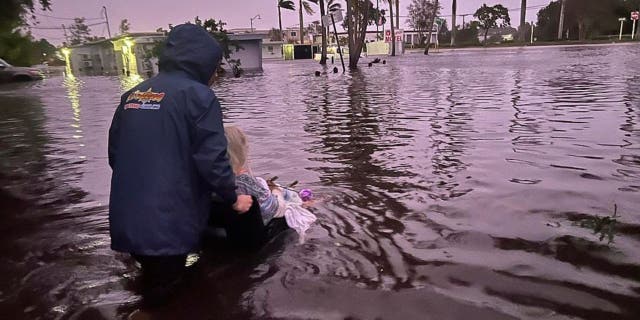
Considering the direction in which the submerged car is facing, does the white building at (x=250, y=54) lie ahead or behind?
ahead
